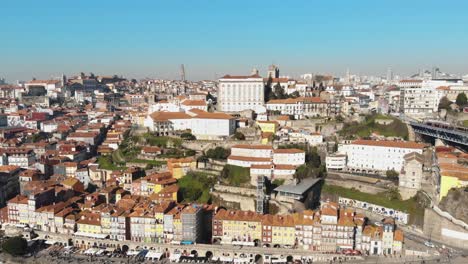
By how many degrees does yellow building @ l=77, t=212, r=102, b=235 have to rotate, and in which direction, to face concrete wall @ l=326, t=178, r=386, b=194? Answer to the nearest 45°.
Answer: approximately 90° to its left

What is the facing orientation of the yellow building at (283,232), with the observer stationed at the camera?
facing the viewer

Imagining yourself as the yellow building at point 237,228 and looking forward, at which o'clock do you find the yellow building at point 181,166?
the yellow building at point 181,166 is roughly at 5 o'clock from the yellow building at point 237,228.

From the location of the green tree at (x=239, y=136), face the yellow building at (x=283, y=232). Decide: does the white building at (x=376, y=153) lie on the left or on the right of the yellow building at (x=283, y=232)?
left

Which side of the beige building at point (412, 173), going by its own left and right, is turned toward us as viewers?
front

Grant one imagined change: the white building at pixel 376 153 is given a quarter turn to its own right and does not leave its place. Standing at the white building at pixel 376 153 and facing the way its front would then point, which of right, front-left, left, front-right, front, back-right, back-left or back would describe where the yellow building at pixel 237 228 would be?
front-left

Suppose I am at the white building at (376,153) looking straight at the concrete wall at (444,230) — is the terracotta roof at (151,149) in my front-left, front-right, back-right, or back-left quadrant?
back-right

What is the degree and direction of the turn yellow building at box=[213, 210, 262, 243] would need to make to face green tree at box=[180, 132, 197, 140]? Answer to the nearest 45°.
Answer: approximately 180°

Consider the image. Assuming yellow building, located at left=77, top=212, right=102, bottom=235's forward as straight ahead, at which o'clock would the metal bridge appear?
The metal bridge is roughly at 9 o'clock from the yellow building.

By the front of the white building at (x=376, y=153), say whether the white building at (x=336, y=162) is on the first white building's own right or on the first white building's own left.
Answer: on the first white building's own right

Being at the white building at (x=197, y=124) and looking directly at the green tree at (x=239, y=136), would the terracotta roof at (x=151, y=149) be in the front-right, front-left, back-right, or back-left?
back-right

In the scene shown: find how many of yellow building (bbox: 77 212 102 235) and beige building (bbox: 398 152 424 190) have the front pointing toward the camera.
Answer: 2

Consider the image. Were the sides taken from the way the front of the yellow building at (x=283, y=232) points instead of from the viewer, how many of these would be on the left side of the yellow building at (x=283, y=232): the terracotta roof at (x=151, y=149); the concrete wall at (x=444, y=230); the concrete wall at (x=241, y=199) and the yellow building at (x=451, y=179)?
2

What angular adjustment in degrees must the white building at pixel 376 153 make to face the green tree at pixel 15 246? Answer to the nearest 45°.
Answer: approximately 45° to its right

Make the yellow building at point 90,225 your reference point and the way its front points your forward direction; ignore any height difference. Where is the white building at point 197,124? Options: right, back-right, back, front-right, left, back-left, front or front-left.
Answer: back-left

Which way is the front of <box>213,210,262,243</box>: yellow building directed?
toward the camera

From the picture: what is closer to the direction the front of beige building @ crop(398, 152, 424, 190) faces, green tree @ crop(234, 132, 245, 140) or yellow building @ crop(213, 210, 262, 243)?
the yellow building

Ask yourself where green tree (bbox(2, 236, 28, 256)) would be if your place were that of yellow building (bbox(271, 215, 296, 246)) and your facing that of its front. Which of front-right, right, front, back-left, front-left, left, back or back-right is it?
right

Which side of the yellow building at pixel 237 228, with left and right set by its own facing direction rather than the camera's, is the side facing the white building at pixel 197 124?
back

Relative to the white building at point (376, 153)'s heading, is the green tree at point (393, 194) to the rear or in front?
in front
